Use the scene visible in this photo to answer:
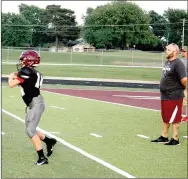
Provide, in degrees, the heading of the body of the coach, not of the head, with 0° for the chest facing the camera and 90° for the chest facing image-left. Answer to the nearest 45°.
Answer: approximately 45°
